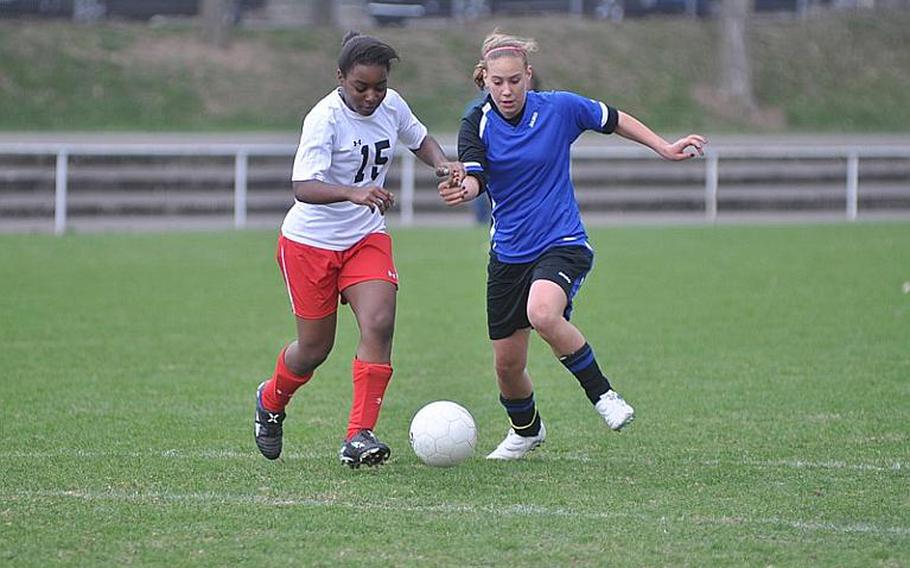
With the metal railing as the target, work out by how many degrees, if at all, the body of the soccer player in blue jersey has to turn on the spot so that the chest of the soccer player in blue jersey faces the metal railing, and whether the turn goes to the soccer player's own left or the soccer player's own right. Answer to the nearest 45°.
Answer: approximately 180°

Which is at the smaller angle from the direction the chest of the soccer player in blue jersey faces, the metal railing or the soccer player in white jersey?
the soccer player in white jersey

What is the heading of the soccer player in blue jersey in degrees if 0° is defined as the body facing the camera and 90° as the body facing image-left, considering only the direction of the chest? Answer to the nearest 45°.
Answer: approximately 0°

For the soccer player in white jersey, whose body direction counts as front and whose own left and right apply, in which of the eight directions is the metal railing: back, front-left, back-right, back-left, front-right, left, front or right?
back-left
